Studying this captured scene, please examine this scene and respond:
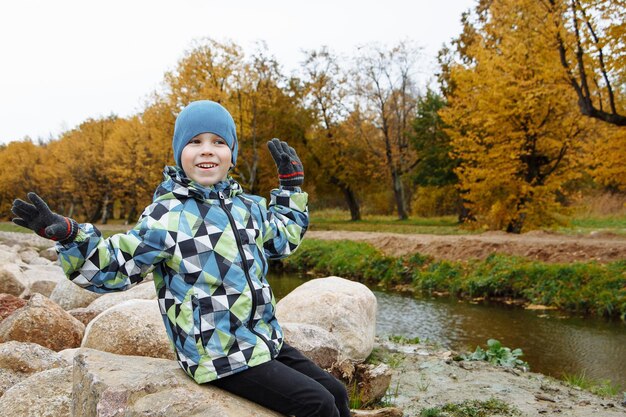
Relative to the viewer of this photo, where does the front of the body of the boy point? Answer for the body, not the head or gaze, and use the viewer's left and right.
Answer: facing the viewer and to the right of the viewer

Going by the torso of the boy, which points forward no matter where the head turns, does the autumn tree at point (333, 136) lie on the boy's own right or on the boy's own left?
on the boy's own left

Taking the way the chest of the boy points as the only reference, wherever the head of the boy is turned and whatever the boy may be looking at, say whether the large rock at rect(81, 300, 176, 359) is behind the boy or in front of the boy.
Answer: behind

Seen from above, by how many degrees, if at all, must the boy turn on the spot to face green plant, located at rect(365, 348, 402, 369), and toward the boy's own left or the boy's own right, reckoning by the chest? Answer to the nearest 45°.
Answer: approximately 90° to the boy's own left

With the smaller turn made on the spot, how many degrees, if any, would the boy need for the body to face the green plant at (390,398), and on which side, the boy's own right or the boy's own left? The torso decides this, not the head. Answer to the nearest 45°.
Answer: approximately 90° to the boy's own left
